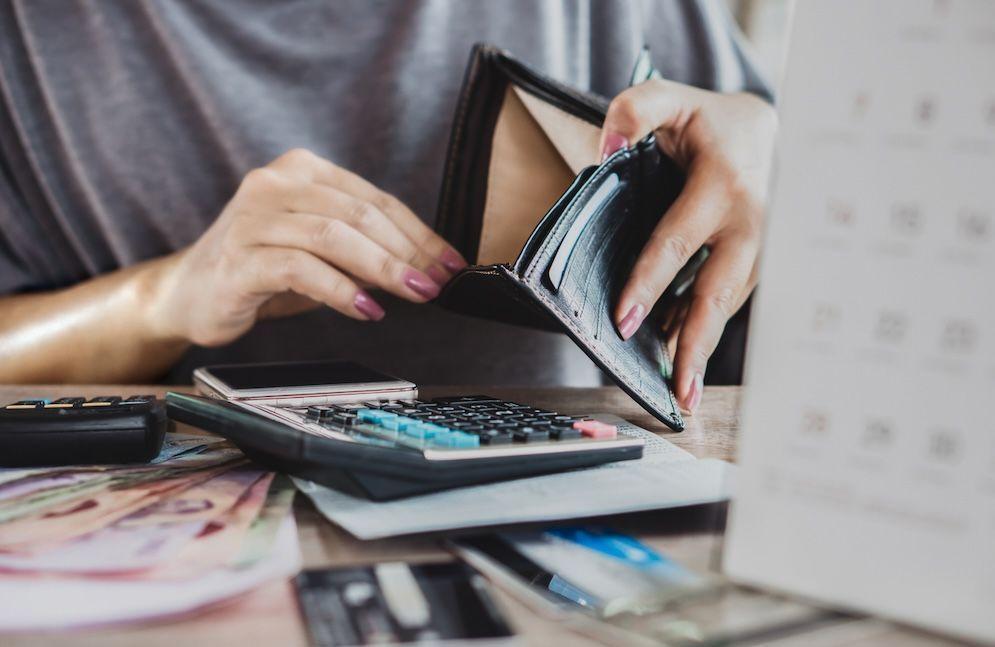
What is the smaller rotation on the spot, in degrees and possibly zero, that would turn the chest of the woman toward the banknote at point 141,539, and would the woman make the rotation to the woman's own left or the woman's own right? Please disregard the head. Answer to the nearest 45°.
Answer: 0° — they already face it

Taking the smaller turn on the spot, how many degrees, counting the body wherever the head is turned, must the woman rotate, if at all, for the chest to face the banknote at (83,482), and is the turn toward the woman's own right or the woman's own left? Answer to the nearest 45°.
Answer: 0° — they already face it

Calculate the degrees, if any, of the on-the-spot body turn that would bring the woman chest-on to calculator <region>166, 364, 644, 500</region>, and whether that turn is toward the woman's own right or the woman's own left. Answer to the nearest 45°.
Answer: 0° — they already face it

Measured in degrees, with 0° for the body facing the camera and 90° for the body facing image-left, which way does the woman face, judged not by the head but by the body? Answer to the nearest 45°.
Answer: approximately 0°

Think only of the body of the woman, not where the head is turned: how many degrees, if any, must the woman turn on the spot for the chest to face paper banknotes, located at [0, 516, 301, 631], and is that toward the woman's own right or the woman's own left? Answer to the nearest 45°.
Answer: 0° — they already face it
